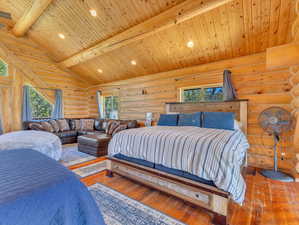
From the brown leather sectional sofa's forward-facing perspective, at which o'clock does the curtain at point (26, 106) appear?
The curtain is roughly at 4 o'clock from the brown leather sectional sofa.

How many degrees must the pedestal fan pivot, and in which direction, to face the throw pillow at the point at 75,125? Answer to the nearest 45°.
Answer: approximately 45° to its right

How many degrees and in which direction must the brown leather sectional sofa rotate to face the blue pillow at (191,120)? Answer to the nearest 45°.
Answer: approximately 45° to its left

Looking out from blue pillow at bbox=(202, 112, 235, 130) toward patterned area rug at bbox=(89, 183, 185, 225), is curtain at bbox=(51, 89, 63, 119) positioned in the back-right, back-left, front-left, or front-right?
front-right

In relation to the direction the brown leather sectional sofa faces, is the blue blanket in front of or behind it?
in front

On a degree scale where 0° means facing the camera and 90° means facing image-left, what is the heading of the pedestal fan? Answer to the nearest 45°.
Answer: approximately 45°

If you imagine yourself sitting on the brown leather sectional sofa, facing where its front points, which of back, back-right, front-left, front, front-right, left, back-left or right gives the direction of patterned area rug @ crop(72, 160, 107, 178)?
front

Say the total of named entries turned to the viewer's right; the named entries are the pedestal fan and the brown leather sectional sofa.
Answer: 0

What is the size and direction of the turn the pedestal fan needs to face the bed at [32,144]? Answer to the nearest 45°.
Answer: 0° — it already faces it

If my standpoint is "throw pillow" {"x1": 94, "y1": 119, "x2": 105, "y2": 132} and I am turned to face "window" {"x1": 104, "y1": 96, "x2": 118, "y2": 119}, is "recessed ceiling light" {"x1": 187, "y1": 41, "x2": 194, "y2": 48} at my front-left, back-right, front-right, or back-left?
back-right

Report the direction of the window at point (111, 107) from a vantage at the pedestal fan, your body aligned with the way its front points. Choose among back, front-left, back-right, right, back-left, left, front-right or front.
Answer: front-right

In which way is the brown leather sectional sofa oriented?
toward the camera

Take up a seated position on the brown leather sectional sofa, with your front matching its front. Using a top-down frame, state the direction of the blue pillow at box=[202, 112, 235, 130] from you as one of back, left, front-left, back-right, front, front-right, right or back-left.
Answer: front-left
